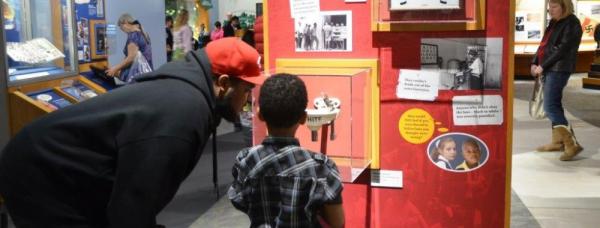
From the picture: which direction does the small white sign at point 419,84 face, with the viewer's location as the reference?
facing the viewer

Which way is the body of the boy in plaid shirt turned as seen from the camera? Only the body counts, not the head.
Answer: away from the camera

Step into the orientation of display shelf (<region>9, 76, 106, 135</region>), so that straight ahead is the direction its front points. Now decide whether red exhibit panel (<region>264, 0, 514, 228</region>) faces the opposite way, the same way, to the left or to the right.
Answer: to the right

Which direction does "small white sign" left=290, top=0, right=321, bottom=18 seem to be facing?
toward the camera

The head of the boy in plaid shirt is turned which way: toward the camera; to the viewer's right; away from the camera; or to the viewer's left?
away from the camera

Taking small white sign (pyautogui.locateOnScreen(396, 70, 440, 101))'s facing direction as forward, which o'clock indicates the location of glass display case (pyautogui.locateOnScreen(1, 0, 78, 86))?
The glass display case is roughly at 4 o'clock from the small white sign.

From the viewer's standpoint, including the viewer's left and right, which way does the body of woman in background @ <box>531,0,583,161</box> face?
facing to the left of the viewer

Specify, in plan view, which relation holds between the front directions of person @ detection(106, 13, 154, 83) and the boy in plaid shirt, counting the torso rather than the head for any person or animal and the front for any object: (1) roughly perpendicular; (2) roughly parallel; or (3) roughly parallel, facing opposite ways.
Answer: roughly perpendicular

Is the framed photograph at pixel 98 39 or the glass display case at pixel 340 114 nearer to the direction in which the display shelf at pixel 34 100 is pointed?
the glass display case

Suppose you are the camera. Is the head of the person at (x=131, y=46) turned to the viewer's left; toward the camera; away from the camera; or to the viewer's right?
to the viewer's left

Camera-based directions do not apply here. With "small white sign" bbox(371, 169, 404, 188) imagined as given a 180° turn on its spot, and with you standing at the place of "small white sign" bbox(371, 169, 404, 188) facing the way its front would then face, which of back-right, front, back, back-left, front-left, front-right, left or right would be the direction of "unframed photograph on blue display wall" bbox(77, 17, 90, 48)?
front-left

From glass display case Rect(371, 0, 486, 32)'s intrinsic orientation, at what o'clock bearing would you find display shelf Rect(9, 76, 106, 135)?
The display shelf is roughly at 4 o'clock from the glass display case.

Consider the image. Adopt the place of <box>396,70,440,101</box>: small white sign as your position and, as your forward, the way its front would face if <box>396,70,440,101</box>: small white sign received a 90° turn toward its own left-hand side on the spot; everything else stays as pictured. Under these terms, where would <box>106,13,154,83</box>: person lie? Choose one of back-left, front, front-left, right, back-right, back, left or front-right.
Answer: back-left

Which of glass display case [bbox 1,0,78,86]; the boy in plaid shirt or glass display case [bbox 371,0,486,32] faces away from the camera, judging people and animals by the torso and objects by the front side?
the boy in plaid shirt

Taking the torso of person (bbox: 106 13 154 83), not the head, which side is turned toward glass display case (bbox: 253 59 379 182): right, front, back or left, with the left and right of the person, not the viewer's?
left

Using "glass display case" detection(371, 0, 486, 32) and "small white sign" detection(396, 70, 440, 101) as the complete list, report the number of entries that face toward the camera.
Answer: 2
